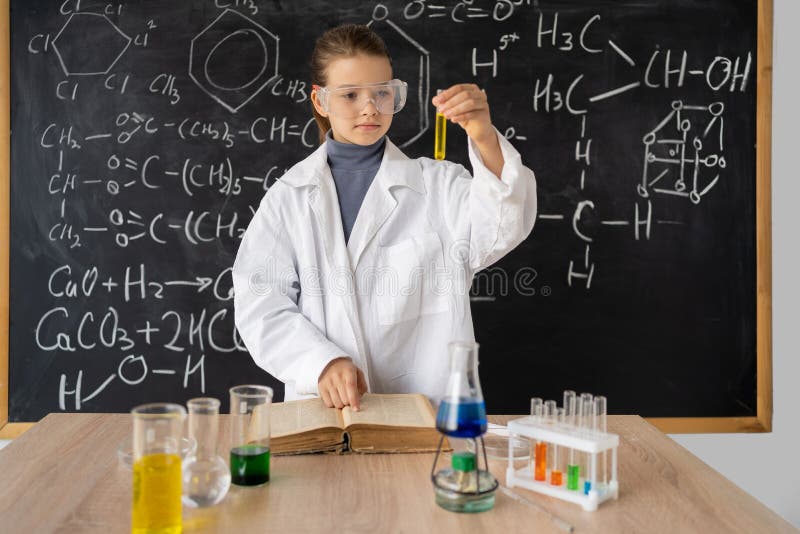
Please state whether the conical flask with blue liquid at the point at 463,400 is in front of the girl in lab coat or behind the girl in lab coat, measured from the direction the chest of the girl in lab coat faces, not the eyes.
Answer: in front

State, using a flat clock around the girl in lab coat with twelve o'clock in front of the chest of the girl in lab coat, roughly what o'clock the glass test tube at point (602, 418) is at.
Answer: The glass test tube is roughly at 11 o'clock from the girl in lab coat.

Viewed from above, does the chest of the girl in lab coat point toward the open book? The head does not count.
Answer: yes

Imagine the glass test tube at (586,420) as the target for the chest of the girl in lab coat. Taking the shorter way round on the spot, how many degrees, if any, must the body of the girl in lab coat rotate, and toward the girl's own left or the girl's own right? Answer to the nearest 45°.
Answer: approximately 45° to the girl's own left

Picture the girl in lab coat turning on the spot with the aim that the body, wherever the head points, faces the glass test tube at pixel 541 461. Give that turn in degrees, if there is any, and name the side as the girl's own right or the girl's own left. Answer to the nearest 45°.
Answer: approximately 45° to the girl's own left

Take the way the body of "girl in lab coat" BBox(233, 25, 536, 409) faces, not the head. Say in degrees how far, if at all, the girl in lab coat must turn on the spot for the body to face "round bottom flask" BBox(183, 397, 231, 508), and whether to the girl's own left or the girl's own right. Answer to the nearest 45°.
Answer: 0° — they already face it

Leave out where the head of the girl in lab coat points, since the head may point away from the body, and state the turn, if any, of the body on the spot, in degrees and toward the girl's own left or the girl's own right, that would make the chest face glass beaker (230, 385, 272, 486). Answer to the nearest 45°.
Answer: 0° — they already face it

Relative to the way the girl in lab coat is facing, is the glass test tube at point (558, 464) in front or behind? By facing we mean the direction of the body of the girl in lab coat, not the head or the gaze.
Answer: in front

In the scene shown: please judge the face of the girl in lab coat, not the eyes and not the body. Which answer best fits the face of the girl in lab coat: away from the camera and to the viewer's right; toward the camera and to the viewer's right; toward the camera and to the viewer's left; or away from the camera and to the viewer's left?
toward the camera and to the viewer's right

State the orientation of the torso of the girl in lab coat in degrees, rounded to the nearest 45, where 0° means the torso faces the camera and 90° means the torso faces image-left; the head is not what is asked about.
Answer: approximately 0°
